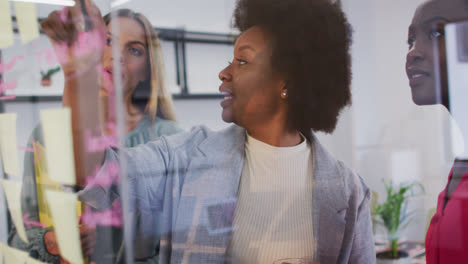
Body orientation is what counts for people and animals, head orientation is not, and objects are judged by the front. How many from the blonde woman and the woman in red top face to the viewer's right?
0

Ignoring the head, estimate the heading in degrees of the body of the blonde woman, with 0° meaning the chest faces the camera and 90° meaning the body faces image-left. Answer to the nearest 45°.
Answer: approximately 45°

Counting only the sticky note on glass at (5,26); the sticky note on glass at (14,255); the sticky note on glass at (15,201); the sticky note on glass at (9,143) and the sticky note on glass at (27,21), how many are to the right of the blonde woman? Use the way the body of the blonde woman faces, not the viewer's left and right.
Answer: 5

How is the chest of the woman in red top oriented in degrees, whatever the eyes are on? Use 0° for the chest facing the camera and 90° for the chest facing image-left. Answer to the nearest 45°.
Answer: approximately 45°

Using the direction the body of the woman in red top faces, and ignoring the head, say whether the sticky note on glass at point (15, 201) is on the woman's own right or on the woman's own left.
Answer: on the woman's own right

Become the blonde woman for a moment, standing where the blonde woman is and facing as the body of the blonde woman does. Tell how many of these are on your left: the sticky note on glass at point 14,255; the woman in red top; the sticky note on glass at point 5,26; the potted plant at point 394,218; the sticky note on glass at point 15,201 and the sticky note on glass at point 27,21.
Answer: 2

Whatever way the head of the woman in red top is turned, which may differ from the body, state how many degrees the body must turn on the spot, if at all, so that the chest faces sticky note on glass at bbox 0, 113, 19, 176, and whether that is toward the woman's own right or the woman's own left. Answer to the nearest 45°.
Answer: approximately 45° to the woman's own right

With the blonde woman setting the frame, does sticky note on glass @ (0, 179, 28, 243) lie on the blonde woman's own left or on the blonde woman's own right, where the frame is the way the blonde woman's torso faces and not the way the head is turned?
on the blonde woman's own right

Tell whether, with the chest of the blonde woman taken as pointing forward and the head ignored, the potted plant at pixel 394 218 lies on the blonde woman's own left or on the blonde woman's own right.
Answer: on the blonde woman's own left

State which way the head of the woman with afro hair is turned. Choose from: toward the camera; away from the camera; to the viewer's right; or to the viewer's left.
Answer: to the viewer's left

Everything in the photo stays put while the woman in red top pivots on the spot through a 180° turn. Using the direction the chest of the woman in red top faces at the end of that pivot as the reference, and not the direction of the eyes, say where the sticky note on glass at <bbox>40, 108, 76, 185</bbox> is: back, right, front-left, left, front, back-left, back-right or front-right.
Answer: back-left
